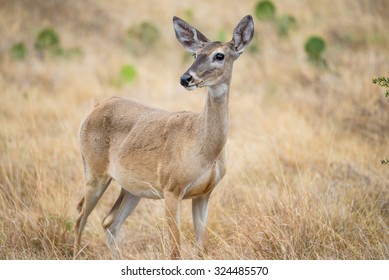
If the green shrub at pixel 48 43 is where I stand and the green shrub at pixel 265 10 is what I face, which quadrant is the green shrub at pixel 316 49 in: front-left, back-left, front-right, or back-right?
front-right

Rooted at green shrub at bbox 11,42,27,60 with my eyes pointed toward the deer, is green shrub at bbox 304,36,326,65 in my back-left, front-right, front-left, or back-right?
front-left

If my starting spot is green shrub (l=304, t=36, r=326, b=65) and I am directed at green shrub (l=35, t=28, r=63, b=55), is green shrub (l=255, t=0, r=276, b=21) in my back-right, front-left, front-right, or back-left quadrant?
front-right

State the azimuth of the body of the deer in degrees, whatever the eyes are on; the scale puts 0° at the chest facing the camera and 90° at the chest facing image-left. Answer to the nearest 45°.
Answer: approximately 315°

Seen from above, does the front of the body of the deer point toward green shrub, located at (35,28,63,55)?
no

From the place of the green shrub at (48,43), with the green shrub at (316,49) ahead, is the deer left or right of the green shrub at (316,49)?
right

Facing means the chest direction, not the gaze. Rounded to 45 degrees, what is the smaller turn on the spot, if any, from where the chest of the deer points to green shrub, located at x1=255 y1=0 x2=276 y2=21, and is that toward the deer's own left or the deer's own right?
approximately 135° to the deer's own left

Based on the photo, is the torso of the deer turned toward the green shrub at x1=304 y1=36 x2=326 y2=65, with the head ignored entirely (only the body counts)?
no

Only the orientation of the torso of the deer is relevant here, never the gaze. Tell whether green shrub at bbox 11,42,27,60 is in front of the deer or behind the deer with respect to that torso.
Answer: behind

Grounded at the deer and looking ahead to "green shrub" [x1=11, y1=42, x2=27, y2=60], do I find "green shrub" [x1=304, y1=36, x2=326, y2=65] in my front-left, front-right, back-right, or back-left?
front-right
